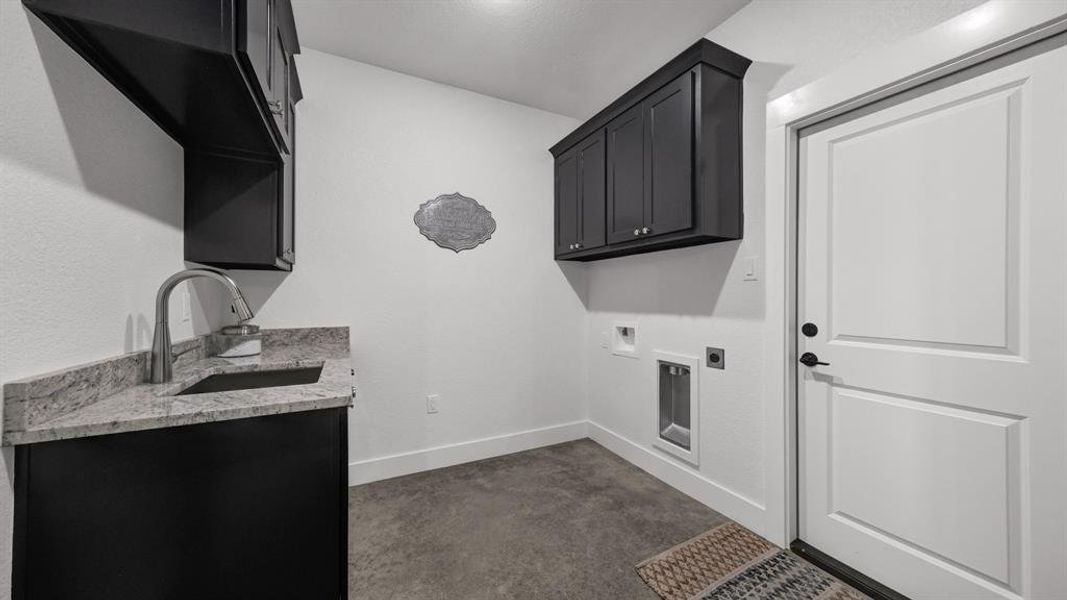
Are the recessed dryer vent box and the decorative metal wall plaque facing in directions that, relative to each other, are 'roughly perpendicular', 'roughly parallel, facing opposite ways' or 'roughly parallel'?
roughly perpendicular

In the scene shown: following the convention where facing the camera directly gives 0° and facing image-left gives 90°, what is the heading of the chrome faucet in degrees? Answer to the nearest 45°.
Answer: approximately 270°

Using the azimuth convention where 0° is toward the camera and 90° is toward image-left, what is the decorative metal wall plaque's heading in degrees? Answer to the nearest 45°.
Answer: approximately 0°

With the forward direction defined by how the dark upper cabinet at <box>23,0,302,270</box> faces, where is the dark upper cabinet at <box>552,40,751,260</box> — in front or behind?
in front

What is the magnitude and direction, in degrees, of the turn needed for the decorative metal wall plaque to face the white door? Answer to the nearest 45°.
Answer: approximately 45° to its left

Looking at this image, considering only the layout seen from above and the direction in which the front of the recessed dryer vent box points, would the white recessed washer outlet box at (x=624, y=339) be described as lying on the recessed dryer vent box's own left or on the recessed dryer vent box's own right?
on the recessed dryer vent box's own right

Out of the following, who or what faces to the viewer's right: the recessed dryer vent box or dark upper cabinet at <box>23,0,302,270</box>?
the dark upper cabinet

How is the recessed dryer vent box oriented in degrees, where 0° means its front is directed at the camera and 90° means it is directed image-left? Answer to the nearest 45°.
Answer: approximately 45°

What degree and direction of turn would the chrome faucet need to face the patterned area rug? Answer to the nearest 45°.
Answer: approximately 45° to its right

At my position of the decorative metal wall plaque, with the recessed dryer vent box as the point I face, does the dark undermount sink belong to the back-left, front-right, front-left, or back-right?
back-right

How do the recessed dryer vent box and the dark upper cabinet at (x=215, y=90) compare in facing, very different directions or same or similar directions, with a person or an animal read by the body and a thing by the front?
very different directions
